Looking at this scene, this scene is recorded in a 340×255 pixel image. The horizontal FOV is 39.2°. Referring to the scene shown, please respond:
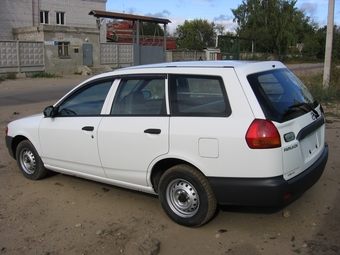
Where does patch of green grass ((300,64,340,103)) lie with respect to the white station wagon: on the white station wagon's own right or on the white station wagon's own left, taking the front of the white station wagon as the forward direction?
on the white station wagon's own right

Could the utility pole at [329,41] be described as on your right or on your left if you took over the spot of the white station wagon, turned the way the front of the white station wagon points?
on your right

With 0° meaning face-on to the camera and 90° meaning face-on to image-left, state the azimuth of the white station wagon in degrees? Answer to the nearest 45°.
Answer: approximately 135°
